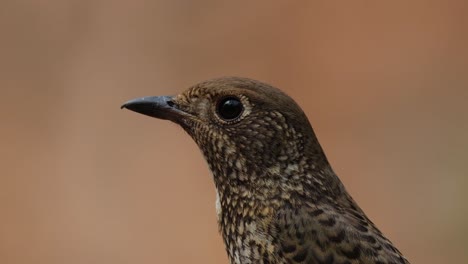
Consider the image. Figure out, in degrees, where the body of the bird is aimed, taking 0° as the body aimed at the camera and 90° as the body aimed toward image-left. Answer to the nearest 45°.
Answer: approximately 90°
